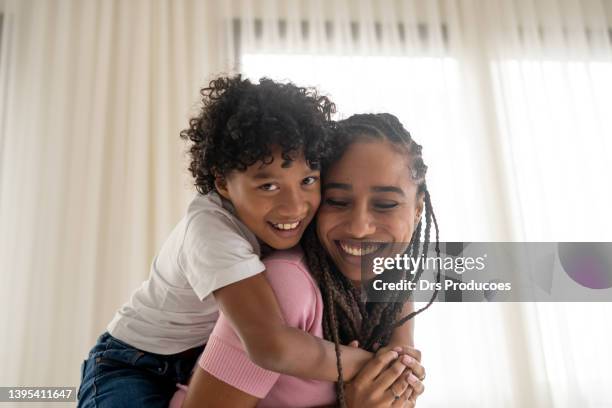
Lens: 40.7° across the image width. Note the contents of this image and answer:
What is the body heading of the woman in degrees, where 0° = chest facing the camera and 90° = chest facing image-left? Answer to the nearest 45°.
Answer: approximately 315°
